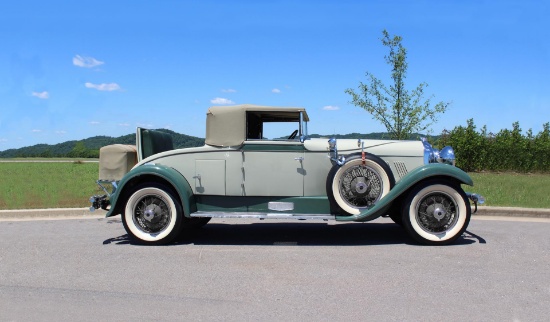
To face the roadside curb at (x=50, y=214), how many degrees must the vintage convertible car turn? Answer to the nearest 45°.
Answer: approximately 135° to its left

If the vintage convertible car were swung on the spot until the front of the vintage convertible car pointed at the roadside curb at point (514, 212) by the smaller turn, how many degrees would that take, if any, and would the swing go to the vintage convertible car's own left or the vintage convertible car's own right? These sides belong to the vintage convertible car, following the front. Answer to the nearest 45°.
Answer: approximately 45° to the vintage convertible car's own left

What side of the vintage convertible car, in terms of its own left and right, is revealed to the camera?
right

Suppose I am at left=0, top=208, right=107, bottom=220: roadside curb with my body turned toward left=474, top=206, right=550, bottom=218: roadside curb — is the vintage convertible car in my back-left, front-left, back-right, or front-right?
front-right

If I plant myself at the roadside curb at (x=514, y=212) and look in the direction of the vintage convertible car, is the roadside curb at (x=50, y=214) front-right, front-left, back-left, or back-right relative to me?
front-right

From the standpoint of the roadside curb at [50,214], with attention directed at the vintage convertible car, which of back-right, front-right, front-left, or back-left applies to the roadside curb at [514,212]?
front-left

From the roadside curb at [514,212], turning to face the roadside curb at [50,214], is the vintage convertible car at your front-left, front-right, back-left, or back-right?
front-left
